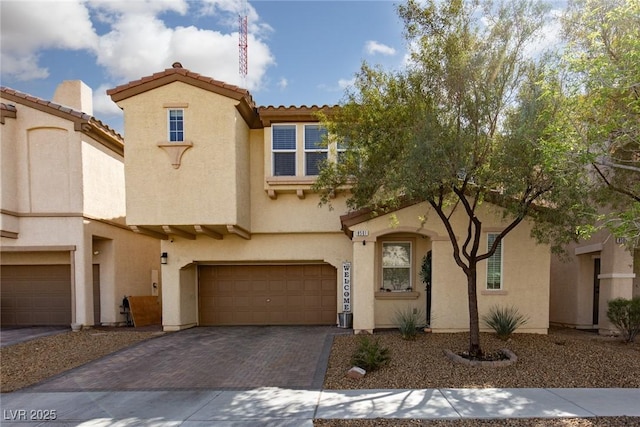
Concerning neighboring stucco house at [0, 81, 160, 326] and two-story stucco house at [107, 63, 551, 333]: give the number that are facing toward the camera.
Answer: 2

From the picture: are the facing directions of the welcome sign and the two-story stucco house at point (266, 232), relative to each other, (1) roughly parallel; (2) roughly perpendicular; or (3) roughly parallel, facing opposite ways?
roughly parallel

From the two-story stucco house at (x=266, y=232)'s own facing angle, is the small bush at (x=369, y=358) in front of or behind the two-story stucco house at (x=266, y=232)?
in front

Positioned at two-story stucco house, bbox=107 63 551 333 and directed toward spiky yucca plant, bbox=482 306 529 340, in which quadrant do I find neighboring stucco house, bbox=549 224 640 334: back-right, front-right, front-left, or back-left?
front-left

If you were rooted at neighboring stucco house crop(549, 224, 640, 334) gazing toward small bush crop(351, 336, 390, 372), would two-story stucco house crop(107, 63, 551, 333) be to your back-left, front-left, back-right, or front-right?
front-right

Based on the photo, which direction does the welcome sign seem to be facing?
toward the camera

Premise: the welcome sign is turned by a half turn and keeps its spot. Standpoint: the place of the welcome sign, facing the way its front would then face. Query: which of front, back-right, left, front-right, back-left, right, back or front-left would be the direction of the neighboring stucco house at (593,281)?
right

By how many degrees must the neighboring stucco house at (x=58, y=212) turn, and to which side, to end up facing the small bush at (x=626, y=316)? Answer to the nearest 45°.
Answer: approximately 45° to its left
